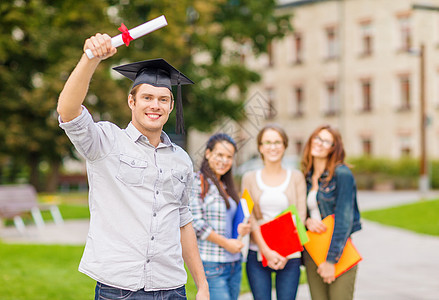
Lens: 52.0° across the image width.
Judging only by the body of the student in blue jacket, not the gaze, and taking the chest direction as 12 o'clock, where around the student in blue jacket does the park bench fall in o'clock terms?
The park bench is roughly at 3 o'clock from the student in blue jacket.

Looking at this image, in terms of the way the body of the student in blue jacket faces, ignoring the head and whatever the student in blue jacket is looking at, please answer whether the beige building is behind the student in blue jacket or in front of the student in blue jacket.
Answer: behind

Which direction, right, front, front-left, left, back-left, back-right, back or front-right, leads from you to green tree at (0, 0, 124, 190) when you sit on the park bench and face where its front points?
front-left

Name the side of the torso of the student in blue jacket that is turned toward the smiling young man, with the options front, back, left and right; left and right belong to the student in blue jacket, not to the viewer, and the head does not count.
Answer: front

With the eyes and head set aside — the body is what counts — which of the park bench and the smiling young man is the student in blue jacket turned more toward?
the smiling young man

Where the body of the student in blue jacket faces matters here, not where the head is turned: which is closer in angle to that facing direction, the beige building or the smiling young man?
the smiling young man
